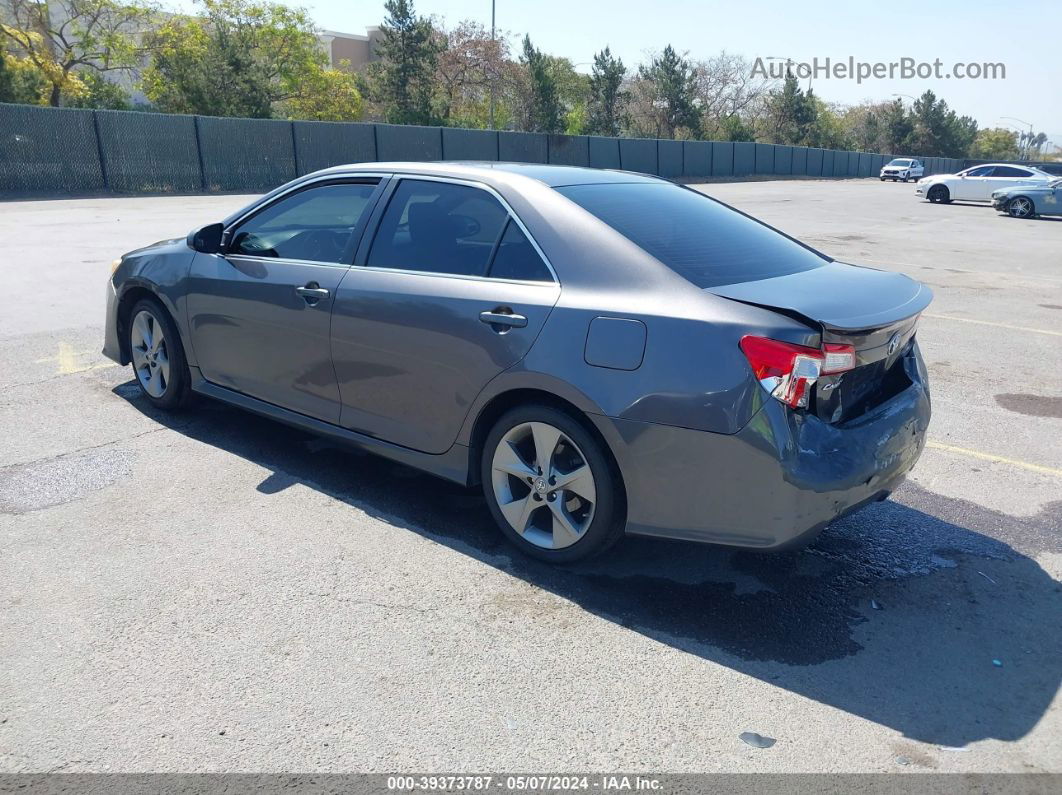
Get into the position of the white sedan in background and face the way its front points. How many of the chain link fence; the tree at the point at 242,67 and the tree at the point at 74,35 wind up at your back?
0

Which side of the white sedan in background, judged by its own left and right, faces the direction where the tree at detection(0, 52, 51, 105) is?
front

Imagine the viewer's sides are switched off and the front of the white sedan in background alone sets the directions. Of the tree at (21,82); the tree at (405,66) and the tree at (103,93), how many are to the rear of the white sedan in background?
0

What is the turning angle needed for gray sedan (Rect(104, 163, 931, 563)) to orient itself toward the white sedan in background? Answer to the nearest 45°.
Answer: approximately 90° to its right

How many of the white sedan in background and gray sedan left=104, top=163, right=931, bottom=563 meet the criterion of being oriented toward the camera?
0

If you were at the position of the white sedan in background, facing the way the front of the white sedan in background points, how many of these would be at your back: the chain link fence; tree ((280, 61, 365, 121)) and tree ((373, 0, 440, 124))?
0

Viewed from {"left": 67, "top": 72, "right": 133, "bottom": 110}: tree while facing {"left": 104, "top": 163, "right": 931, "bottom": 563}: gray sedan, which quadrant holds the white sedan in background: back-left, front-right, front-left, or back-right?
front-left

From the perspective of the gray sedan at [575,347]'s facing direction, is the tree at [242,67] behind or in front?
in front

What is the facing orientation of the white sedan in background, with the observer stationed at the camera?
facing to the left of the viewer

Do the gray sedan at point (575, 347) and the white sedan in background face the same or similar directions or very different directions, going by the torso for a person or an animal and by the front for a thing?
same or similar directions

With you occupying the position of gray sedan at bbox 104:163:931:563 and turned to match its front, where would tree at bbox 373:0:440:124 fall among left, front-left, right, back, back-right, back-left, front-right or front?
front-right

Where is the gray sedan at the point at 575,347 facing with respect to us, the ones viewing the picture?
facing away from the viewer and to the left of the viewer

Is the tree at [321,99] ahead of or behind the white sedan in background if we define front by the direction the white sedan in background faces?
ahead

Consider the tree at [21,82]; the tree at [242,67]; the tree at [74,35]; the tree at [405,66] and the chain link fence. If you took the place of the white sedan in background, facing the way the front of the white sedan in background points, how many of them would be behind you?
0

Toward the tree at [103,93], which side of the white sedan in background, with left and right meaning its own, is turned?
front

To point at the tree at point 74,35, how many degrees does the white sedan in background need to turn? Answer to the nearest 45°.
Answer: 0° — it already faces it
